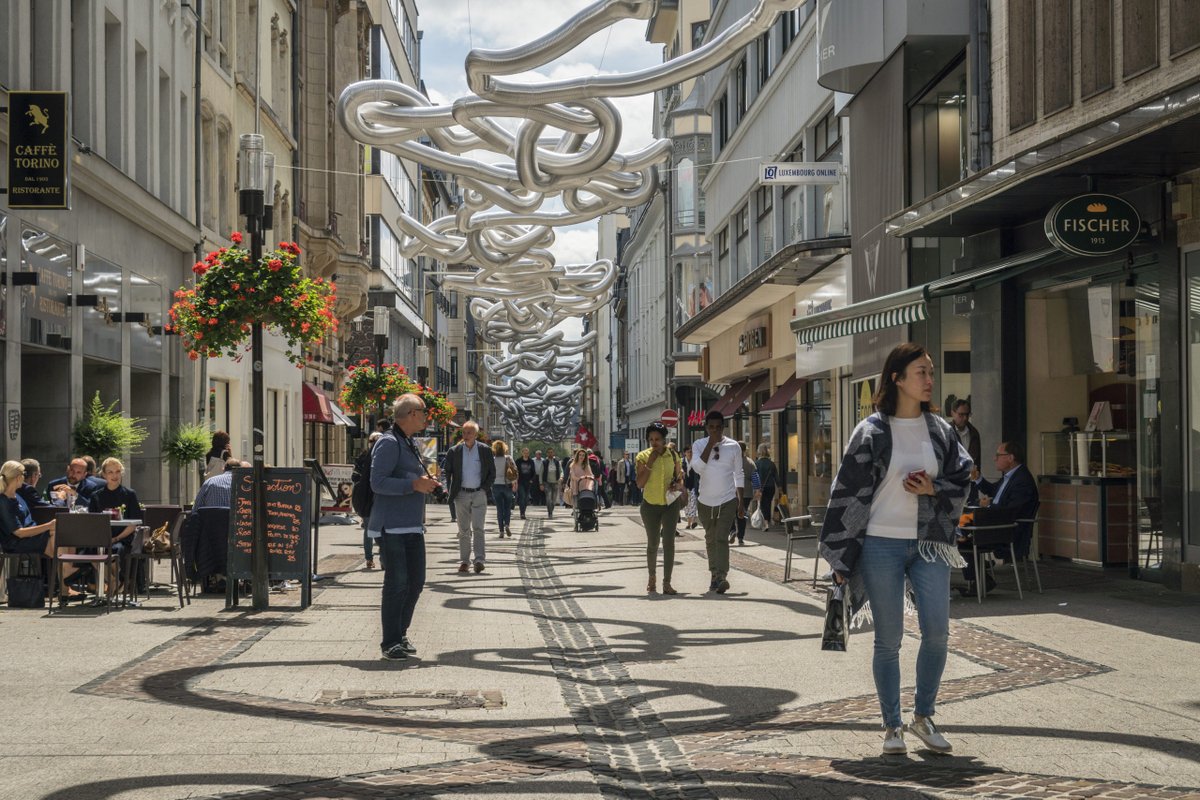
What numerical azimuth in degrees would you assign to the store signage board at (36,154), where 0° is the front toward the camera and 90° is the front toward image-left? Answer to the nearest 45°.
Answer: approximately 0°

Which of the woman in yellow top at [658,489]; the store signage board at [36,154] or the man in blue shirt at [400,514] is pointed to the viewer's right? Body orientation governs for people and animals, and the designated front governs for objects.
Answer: the man in blue shirt

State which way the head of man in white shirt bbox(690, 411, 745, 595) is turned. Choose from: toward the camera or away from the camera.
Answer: toward the camera

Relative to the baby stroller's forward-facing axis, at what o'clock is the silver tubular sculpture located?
The silver tubular sculpture is roughly at 12 o'clock from the baby stroller.

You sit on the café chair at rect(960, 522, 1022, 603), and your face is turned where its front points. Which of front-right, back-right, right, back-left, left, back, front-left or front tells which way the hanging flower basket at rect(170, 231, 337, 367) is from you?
left

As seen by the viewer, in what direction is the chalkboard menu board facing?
toward the camera

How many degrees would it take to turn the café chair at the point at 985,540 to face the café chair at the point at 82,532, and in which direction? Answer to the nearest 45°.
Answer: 0° — it already faces it

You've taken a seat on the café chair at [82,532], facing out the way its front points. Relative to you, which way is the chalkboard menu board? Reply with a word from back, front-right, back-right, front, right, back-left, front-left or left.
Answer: right

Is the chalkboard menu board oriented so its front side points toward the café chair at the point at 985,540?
no

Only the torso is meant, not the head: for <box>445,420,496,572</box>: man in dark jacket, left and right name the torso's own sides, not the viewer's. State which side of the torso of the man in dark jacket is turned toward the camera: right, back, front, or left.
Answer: front

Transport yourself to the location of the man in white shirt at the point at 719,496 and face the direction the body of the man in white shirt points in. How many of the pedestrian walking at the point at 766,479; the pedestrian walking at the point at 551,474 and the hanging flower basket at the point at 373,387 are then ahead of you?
0

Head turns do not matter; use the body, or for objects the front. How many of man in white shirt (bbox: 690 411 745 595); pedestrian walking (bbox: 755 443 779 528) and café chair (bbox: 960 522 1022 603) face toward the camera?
1

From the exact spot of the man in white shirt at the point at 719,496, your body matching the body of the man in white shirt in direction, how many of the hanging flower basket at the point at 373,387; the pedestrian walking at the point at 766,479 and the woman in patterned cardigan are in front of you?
1

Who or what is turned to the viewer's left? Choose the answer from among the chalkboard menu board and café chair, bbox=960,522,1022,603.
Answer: the café chair

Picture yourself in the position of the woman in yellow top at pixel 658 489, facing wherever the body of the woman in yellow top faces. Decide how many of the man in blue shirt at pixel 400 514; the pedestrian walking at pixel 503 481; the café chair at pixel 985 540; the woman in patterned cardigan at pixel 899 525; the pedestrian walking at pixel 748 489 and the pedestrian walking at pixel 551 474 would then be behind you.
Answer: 3

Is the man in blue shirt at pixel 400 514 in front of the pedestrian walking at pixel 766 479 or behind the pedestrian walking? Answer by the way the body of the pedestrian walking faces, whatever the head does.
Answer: behind

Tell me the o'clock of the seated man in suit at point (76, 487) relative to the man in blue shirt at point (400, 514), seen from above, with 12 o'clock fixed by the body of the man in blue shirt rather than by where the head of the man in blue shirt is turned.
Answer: The seated man in suit is roughly at 8 o'clock from the man in blue shirt.
